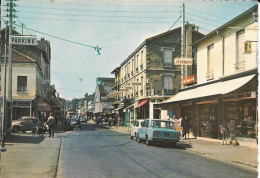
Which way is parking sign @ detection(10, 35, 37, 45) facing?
toward the camera

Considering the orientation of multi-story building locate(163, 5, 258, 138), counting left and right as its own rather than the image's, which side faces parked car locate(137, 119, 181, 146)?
front

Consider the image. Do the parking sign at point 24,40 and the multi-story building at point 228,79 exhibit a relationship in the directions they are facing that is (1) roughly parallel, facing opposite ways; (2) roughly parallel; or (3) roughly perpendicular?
roughly perpendicular

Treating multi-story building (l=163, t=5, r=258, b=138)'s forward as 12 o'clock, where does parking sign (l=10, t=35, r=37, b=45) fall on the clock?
The parking sign is roughly at 12 o'clock from the multi-story building.

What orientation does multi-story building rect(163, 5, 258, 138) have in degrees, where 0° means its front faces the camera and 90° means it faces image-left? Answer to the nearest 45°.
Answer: approximately 45°

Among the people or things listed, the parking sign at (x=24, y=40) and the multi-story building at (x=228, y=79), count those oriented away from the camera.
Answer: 0

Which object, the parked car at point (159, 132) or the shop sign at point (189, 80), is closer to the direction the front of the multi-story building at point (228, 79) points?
the parked car
